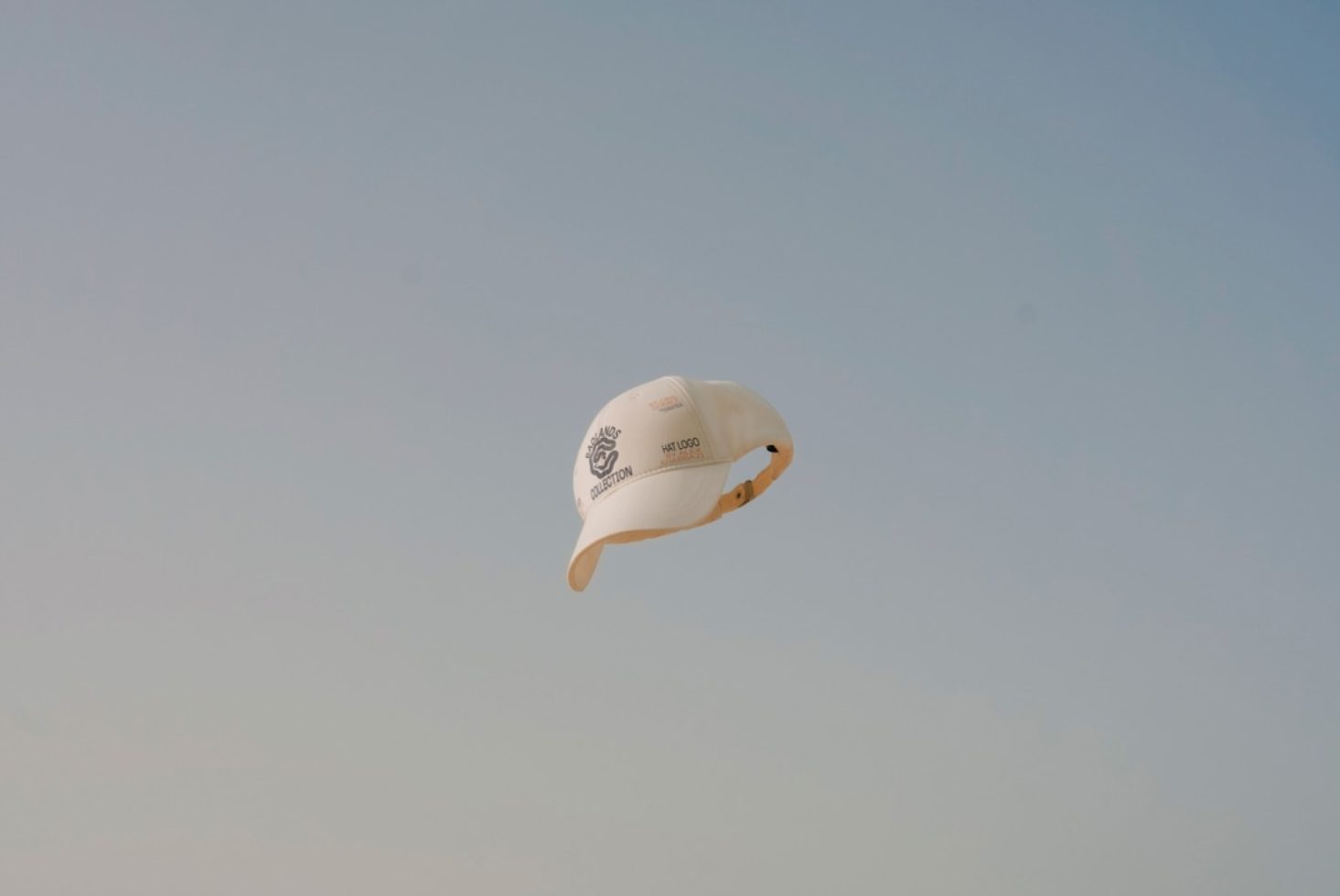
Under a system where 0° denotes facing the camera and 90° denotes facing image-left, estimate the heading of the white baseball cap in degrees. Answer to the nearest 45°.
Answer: approximately 45°
